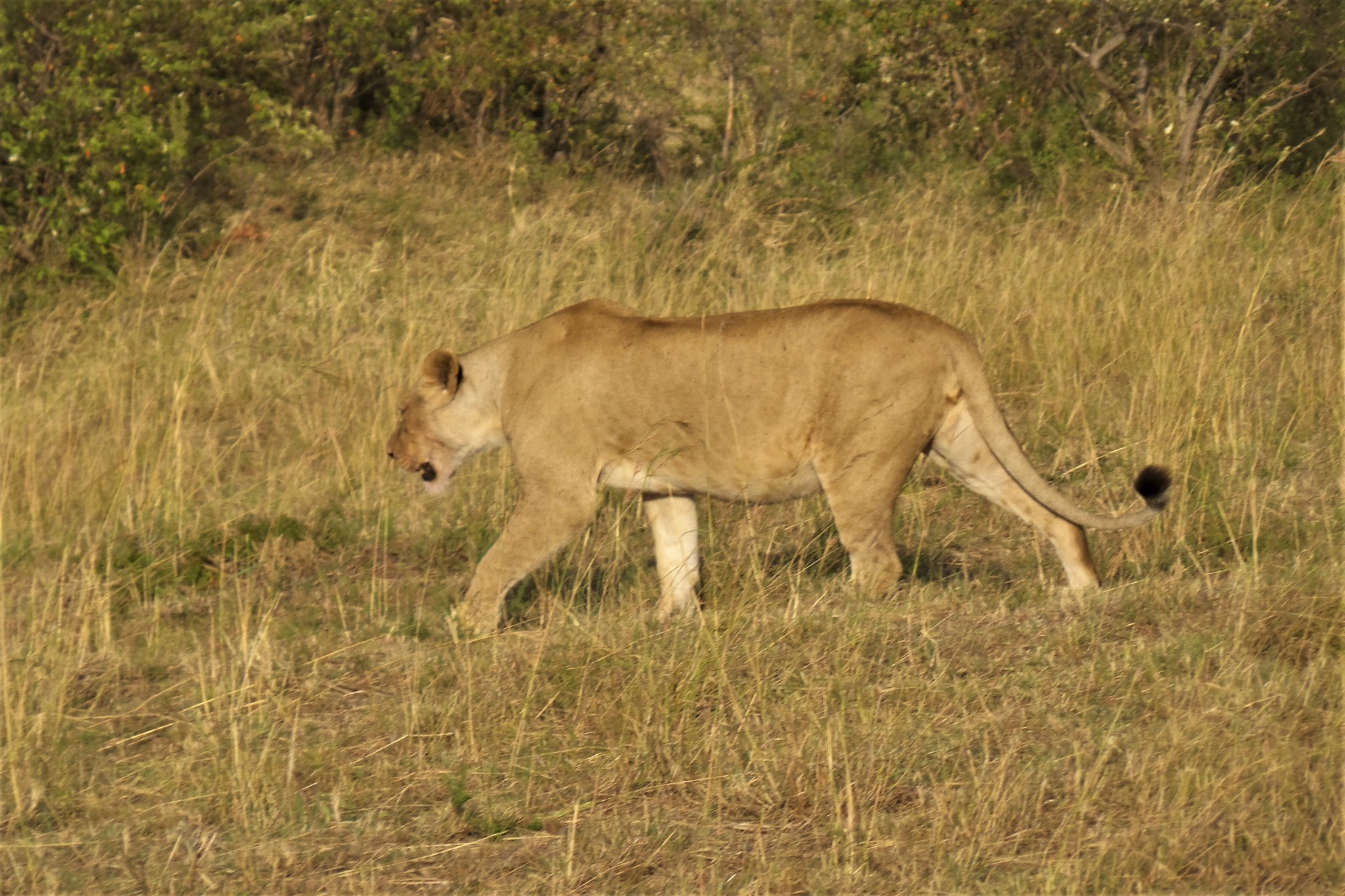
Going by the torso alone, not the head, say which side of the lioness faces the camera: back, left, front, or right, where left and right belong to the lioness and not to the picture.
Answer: left
